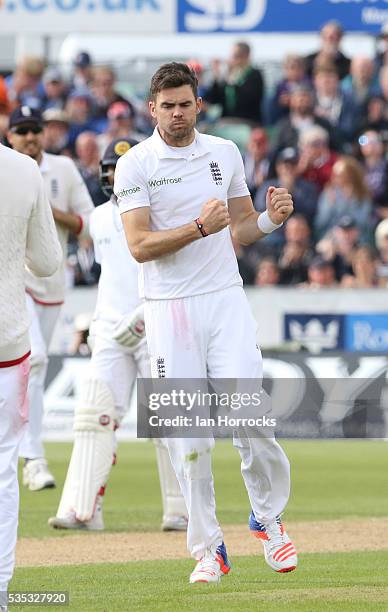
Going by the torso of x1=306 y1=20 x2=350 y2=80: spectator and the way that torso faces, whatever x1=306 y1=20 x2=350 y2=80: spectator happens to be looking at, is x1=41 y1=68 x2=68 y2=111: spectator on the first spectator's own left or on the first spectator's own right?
on the first spectator's own right

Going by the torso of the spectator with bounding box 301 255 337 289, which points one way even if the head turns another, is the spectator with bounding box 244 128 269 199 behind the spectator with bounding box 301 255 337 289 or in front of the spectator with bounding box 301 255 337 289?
behind

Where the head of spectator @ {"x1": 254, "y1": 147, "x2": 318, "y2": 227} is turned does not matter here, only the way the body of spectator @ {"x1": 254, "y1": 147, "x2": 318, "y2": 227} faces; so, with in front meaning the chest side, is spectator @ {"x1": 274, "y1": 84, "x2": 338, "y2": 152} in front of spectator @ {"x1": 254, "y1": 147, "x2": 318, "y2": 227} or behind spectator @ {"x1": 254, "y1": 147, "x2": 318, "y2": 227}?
behind

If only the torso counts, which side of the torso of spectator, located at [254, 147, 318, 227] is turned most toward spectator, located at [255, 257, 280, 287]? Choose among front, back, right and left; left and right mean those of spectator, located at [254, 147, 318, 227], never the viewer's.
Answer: front

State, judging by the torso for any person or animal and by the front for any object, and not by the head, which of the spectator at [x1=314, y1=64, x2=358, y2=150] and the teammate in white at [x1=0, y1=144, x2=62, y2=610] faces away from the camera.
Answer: the teammate in white

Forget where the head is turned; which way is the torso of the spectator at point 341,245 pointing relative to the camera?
toward the camera

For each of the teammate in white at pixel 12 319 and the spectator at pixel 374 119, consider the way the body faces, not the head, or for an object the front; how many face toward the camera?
1

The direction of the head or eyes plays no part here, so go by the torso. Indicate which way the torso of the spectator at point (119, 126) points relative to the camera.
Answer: toward the camera

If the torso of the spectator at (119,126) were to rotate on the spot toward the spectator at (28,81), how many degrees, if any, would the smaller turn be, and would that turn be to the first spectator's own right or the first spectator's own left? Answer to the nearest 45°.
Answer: approximately 135° to the first spectator's own right

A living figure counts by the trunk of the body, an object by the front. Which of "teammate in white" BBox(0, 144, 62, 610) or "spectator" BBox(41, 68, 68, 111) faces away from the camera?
the teammate in white

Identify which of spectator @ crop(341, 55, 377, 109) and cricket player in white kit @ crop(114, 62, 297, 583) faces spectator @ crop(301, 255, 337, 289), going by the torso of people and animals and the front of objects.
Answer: spectator @ crop(341, 55, 377, 109)

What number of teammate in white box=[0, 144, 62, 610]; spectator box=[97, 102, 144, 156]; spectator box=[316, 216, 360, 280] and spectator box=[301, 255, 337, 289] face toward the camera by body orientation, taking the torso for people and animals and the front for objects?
3
